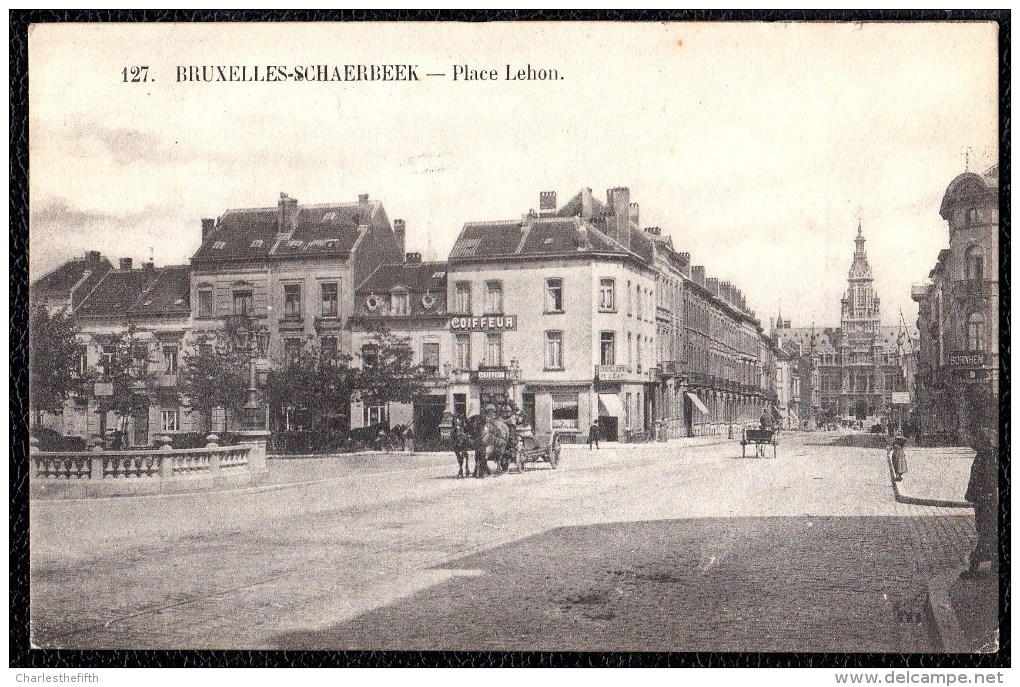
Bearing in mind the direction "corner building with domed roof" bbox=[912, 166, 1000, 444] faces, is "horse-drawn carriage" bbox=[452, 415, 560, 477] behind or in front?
in front

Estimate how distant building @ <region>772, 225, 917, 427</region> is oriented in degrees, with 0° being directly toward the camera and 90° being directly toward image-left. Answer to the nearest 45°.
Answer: approximately 0°

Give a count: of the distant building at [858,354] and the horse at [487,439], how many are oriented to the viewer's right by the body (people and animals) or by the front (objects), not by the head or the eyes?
0

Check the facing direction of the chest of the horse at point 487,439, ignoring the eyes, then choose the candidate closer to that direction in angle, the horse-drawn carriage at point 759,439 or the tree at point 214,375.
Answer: the tree

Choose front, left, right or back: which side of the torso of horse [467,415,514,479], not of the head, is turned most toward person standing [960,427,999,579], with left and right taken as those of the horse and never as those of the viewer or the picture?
left

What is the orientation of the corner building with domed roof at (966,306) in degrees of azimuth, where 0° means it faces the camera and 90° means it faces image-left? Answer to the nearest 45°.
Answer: approximately 45°

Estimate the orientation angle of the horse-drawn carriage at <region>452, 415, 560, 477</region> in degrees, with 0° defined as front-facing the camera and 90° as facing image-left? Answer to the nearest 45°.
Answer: approximately 45°

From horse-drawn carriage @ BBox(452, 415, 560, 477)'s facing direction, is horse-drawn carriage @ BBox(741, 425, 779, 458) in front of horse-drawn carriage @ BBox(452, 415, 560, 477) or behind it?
behind
